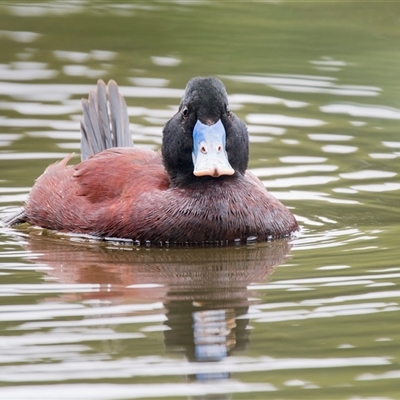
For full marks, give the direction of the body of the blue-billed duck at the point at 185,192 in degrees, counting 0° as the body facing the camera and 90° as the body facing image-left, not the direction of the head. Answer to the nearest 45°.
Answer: approximately 315°
